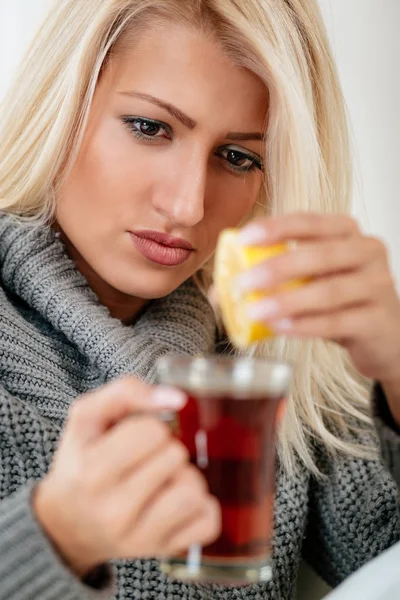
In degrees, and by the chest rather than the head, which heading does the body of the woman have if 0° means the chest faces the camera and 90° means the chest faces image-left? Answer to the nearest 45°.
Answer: approximately 315°

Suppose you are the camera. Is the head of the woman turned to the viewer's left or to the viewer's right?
to the viewer's right
